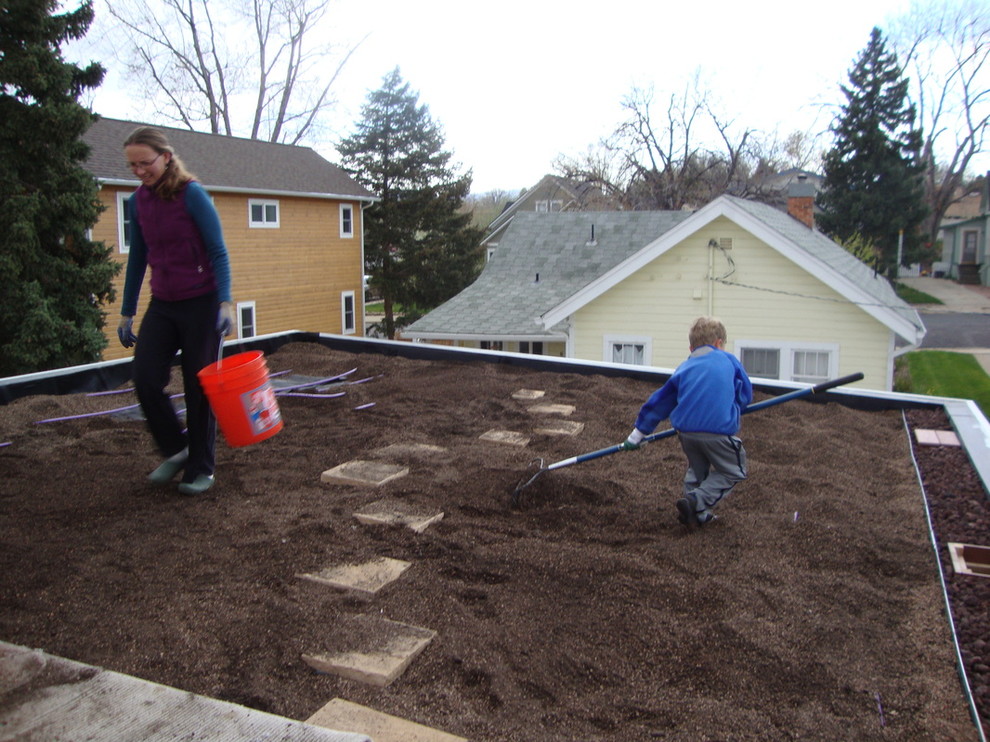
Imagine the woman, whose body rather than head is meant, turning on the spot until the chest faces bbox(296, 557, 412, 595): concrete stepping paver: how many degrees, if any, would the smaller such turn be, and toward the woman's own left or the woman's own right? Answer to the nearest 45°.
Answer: approximately 90° to the woman's own left

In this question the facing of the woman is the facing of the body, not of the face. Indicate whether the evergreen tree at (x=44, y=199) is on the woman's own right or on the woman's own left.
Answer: on the woman's own right

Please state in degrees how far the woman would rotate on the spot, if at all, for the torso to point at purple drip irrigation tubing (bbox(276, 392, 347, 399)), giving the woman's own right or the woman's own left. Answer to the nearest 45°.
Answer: approximately 180°

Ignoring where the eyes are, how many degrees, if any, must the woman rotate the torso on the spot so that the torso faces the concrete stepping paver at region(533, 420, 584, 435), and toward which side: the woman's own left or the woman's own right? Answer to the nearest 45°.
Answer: approximately 135° to the woman's own left

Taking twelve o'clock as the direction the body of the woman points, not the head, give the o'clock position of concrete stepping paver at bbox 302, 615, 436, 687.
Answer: The concrete stepping paver is roughly at 10 o'clock from the woman.

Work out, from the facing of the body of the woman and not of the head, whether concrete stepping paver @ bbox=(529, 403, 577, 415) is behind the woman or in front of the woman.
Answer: behind

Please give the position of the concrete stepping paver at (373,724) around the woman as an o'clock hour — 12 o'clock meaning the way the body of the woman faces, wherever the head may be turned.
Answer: The concrete stepping paver is roughly at 10 o'clock from the woman.

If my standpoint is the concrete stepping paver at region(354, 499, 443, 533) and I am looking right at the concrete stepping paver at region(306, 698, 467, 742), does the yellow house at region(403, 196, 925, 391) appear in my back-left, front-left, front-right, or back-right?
back-left

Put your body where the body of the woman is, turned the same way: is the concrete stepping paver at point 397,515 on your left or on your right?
on your left

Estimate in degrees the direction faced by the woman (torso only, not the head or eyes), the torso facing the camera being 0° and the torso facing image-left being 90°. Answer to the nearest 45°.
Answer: approximately 45°
